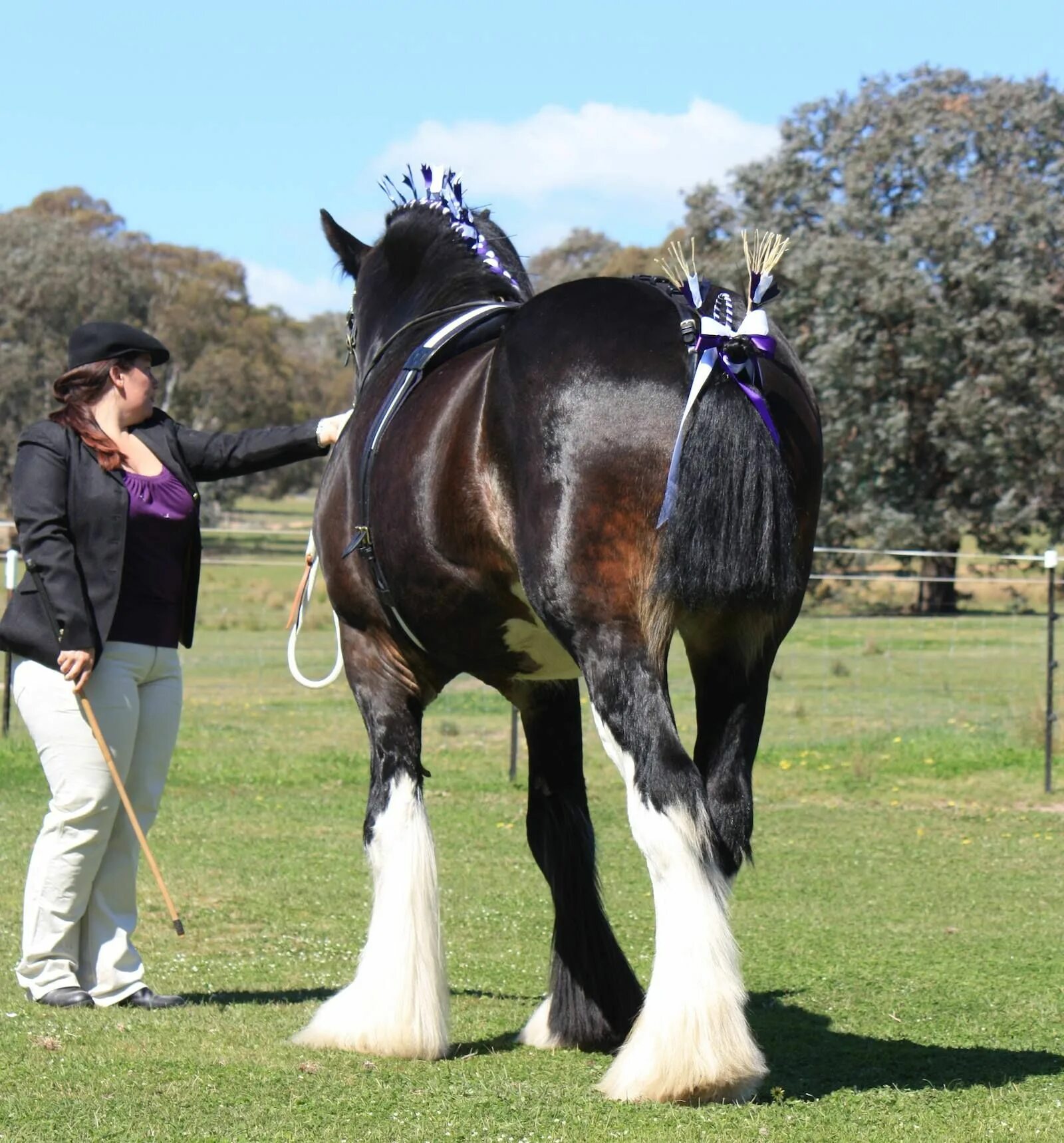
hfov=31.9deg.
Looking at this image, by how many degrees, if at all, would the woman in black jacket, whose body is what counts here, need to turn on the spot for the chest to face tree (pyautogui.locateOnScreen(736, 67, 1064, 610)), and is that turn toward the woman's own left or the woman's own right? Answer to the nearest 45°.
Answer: approximately 90° to the woman's own left

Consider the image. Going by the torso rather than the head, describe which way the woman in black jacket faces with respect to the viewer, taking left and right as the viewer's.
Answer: facing the viewer and to the right of the viewer

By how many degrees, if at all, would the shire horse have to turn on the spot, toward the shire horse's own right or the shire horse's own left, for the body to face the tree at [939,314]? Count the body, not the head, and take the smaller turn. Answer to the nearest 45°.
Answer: approximately 45° to the shire horse's own right

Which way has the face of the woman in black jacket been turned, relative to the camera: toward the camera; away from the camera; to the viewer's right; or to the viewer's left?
to the viewer's right

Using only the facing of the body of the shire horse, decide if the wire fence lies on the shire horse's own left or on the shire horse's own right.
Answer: on the shire horse's own right

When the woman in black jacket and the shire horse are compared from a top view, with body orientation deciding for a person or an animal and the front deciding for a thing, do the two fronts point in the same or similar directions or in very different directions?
very different directions

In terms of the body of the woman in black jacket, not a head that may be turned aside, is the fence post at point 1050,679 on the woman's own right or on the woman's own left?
on the woman's own left

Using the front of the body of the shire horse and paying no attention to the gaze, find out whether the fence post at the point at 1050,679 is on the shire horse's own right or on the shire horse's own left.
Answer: on the shire horse's own right

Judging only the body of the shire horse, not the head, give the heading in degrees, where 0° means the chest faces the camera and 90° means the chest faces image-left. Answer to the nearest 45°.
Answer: approximately 135°
